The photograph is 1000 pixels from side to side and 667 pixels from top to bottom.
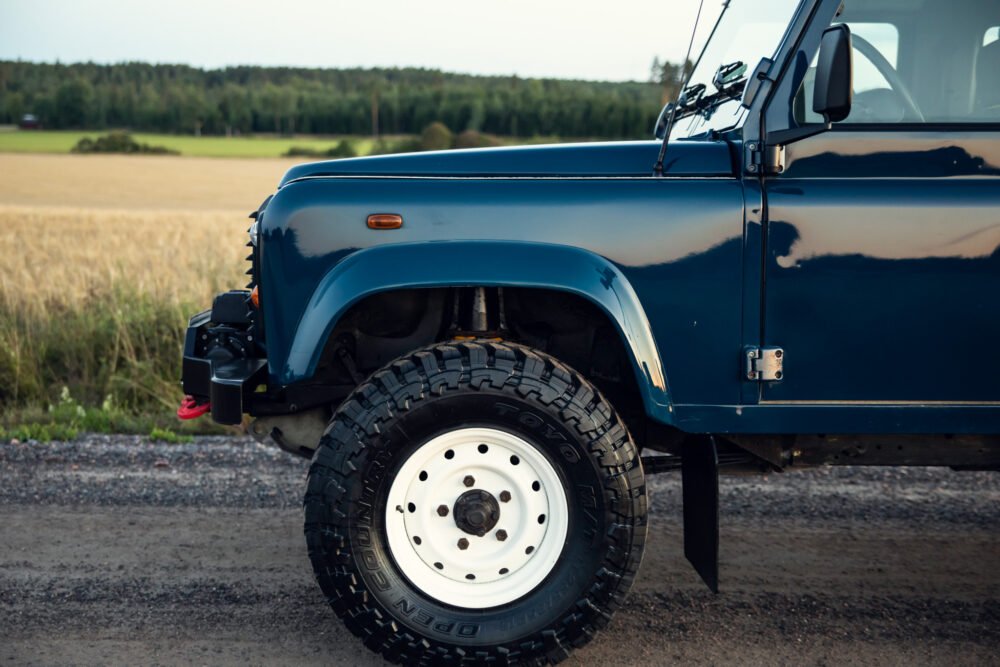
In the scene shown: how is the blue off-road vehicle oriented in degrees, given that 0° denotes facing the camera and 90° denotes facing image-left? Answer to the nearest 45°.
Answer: approximately 90°
